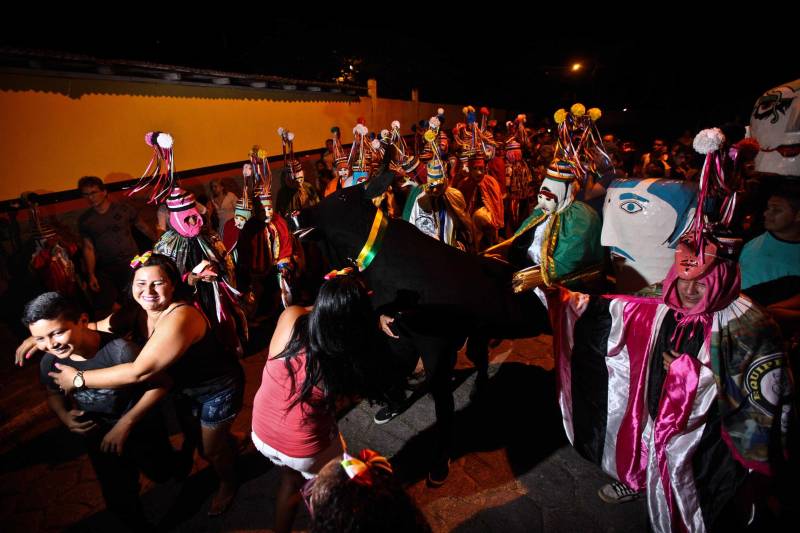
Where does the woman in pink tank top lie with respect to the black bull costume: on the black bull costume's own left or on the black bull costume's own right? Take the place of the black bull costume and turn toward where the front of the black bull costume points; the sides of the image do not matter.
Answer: on the black bull costume's own left

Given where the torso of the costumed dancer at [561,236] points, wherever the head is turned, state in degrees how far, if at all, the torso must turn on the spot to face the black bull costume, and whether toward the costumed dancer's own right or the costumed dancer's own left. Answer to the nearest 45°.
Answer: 0° — they already face it

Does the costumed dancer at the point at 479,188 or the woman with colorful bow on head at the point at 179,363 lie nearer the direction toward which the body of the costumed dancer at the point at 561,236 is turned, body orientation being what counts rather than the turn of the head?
the woman with colorful bow on head

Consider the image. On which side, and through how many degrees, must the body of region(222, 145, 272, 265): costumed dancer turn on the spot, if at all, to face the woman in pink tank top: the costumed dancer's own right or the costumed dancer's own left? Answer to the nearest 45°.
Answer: approximately 45° to the costumed dancer's own left

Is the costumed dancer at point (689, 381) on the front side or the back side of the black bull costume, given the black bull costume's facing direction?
on the back side

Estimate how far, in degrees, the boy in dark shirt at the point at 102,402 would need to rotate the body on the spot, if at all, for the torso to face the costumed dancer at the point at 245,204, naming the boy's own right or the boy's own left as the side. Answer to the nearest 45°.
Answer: approximately 135° to the boy's own left

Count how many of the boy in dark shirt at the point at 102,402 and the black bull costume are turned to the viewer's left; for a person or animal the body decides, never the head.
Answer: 1
